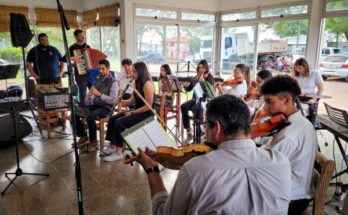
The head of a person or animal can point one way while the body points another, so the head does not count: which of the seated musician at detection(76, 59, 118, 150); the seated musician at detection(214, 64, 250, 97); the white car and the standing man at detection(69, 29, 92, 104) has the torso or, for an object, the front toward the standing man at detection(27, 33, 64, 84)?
the seated musician at detection(214, 64, 250, 97)

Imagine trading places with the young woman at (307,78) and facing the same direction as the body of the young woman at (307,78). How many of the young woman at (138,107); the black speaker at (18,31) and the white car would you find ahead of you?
2

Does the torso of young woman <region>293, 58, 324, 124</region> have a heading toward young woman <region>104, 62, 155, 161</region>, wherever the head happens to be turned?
yes

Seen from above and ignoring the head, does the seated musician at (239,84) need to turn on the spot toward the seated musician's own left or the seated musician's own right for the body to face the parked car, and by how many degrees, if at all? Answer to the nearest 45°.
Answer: approximately 45° to the seated musician's own right

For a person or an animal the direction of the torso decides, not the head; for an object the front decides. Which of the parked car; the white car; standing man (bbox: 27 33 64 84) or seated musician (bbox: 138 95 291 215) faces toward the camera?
the standing man

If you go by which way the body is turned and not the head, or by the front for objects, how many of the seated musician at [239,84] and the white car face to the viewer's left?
1
